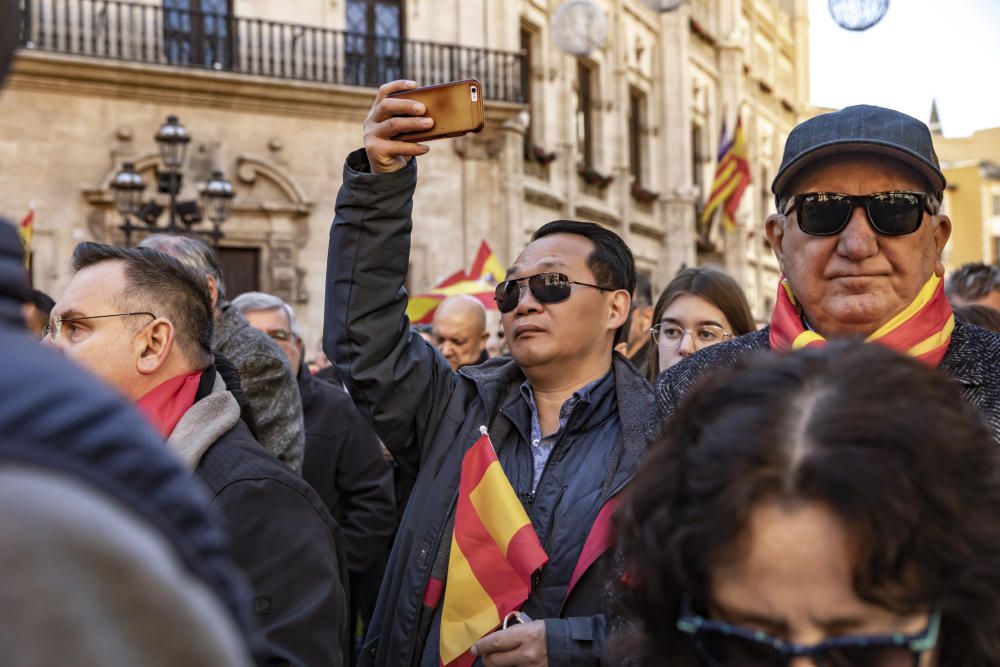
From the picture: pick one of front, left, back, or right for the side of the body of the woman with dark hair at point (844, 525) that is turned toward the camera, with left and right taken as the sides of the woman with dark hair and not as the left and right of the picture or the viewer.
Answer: front

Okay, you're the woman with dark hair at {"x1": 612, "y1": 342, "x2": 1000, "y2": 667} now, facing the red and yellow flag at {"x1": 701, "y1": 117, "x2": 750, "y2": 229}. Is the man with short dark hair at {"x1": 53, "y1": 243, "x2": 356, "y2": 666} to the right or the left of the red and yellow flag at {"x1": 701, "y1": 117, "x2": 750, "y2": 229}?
left

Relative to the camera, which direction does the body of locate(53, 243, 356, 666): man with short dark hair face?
to the viewer's left

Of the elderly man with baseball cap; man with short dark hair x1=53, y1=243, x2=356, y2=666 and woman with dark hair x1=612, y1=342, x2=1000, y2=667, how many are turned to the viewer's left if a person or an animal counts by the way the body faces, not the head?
1

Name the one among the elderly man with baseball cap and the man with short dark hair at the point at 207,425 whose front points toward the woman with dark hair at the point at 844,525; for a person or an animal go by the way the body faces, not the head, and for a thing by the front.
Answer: the elderly man with baseball cap

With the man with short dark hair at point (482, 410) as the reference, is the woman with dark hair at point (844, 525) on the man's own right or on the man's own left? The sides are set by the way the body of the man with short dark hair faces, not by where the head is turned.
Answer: on the man's own left

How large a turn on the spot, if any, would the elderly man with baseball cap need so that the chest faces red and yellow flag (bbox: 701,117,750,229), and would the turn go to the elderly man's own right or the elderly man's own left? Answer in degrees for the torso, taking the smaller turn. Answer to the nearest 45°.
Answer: approximately 180°

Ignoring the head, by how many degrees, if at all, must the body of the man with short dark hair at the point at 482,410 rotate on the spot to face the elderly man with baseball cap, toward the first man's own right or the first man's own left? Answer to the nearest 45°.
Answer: approximately 90° to the first man's own left

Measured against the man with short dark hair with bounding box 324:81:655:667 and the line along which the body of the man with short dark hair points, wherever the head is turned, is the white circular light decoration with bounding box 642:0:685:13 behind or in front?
behind

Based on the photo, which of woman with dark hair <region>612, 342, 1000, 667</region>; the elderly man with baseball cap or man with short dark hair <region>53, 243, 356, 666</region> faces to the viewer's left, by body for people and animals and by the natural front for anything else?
the man with short dark hair

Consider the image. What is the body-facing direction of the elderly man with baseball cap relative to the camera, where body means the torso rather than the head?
toward the camera

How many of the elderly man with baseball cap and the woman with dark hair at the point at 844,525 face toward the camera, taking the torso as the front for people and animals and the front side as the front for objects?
2
